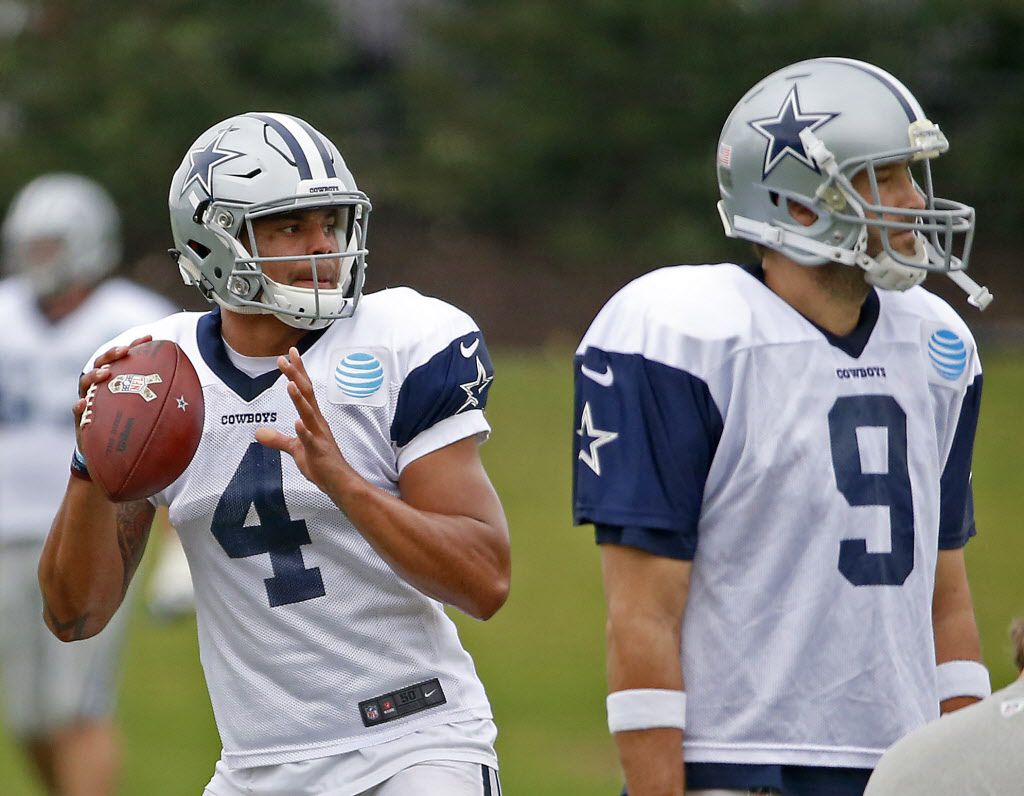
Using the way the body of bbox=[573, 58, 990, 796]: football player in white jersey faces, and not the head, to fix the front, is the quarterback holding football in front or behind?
behind

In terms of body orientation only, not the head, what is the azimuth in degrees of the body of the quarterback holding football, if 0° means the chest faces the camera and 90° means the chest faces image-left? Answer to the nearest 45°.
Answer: approximately 0°

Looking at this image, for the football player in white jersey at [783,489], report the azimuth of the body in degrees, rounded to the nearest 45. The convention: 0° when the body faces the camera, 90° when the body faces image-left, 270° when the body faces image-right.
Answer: approximately 315°

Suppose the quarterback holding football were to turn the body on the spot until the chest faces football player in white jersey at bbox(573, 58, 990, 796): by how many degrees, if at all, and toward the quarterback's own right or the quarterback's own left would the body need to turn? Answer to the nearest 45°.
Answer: approximately 45° to the quarterback's own left

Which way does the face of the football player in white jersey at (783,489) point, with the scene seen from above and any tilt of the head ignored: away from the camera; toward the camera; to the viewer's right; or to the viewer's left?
to the viewer's right

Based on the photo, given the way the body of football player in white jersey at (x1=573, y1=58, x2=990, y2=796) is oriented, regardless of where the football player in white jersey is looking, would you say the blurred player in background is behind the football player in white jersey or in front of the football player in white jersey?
behind

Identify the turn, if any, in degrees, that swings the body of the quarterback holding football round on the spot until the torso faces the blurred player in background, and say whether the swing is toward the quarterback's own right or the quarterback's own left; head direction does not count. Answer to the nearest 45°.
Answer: approximately 180°
